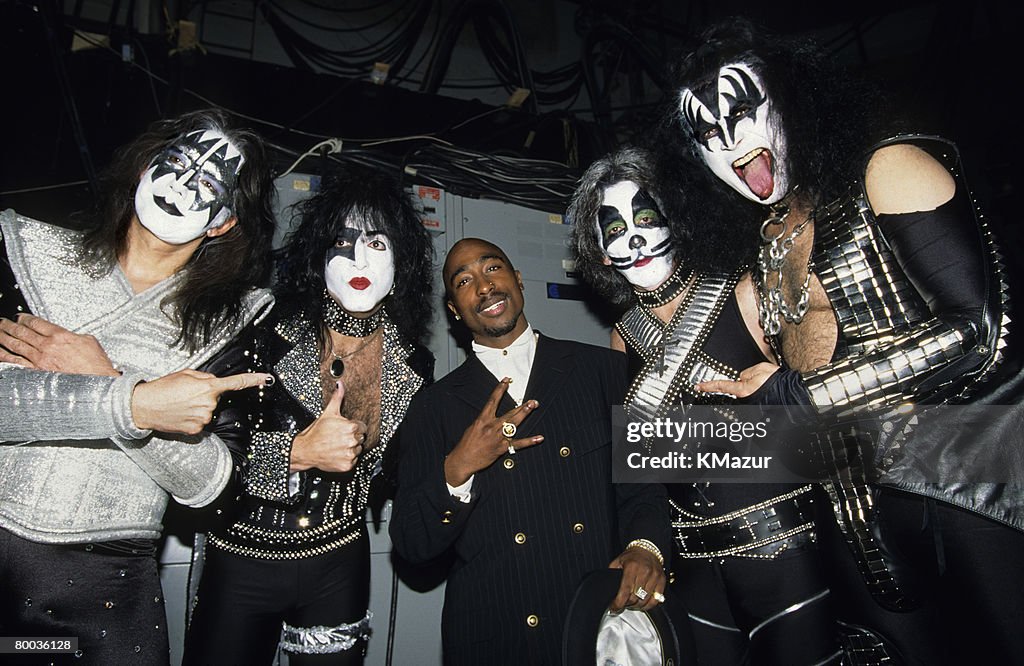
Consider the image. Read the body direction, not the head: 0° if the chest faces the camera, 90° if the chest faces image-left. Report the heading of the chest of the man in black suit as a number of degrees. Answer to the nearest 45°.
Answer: approximately 0°

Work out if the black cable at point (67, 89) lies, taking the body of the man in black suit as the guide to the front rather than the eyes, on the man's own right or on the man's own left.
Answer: on the man's own right
